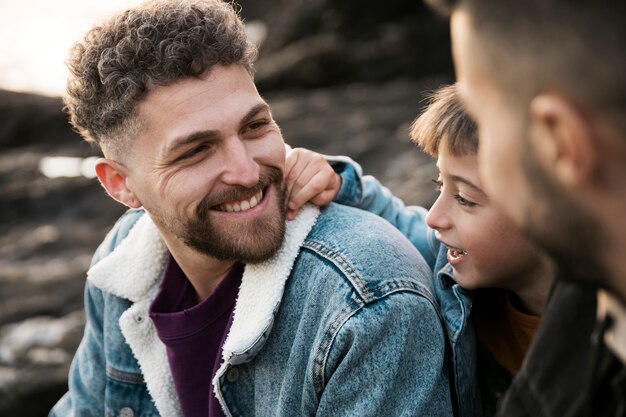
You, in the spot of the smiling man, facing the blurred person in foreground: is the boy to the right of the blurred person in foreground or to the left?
left

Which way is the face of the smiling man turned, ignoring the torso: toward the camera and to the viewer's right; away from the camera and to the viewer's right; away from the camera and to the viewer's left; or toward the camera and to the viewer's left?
toward the camera and to the viewer's right

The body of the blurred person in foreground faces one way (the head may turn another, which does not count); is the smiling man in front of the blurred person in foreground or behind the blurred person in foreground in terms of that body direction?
in front

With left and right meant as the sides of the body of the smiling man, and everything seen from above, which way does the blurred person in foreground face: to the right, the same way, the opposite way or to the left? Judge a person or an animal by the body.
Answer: to the right

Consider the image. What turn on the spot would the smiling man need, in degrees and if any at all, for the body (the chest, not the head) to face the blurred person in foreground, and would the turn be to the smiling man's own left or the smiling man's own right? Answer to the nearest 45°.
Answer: approximately 90° to the smiling man's own left

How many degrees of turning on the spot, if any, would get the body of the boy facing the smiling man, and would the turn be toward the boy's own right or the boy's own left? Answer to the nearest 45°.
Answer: approximately 45° to the boy's own right

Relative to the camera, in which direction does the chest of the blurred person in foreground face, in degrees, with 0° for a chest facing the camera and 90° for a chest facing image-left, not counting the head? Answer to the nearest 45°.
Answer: approximately 135°
